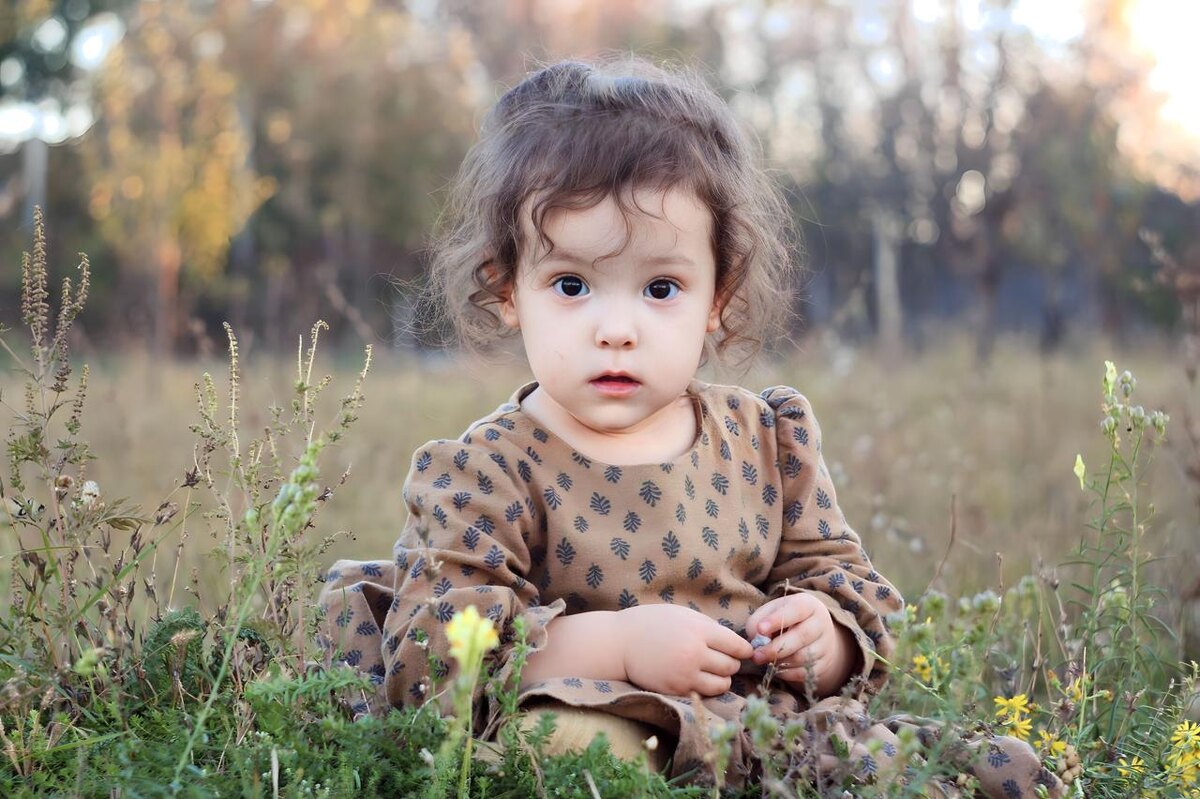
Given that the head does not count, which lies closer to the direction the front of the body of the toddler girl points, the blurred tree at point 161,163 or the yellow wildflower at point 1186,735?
the yellow wildflower

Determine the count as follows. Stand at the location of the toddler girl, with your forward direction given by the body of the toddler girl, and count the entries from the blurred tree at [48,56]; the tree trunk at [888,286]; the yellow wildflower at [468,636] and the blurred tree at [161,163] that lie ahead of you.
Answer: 1

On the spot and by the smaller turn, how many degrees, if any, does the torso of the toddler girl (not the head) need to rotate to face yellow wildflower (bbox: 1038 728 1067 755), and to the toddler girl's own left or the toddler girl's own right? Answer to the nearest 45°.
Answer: approximately 90° to the toddler girl's own left

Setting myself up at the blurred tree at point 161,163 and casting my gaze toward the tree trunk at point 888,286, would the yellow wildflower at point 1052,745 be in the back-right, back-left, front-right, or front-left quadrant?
front-right

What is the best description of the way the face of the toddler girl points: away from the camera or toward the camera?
toward the camera

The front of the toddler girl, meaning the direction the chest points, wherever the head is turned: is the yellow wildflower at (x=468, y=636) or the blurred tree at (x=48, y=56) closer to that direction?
the yellow wildflower

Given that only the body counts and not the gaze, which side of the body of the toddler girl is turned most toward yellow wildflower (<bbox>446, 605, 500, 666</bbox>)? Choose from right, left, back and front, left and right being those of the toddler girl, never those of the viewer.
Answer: front

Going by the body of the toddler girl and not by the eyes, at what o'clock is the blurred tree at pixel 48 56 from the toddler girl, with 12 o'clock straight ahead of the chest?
The blurred tree is roughly at 5 o'clock from the toddler girl.

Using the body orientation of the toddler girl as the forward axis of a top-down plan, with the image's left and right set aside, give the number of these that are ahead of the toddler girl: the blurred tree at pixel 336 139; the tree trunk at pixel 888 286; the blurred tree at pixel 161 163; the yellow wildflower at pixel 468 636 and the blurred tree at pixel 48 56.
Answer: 1

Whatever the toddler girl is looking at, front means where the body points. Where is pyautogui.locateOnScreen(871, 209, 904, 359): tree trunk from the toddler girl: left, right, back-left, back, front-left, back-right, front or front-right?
back

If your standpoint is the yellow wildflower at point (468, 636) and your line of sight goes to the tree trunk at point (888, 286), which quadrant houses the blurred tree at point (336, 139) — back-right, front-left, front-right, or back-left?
front-left

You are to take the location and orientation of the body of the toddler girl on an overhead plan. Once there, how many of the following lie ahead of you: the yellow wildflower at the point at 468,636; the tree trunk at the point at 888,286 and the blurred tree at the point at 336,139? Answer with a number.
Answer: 1

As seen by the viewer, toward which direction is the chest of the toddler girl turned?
toward the camera

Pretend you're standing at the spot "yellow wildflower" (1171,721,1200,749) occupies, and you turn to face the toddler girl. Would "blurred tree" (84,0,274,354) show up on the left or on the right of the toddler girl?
right

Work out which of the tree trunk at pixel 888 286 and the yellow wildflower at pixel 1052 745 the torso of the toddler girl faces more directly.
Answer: the yellow wildflower
